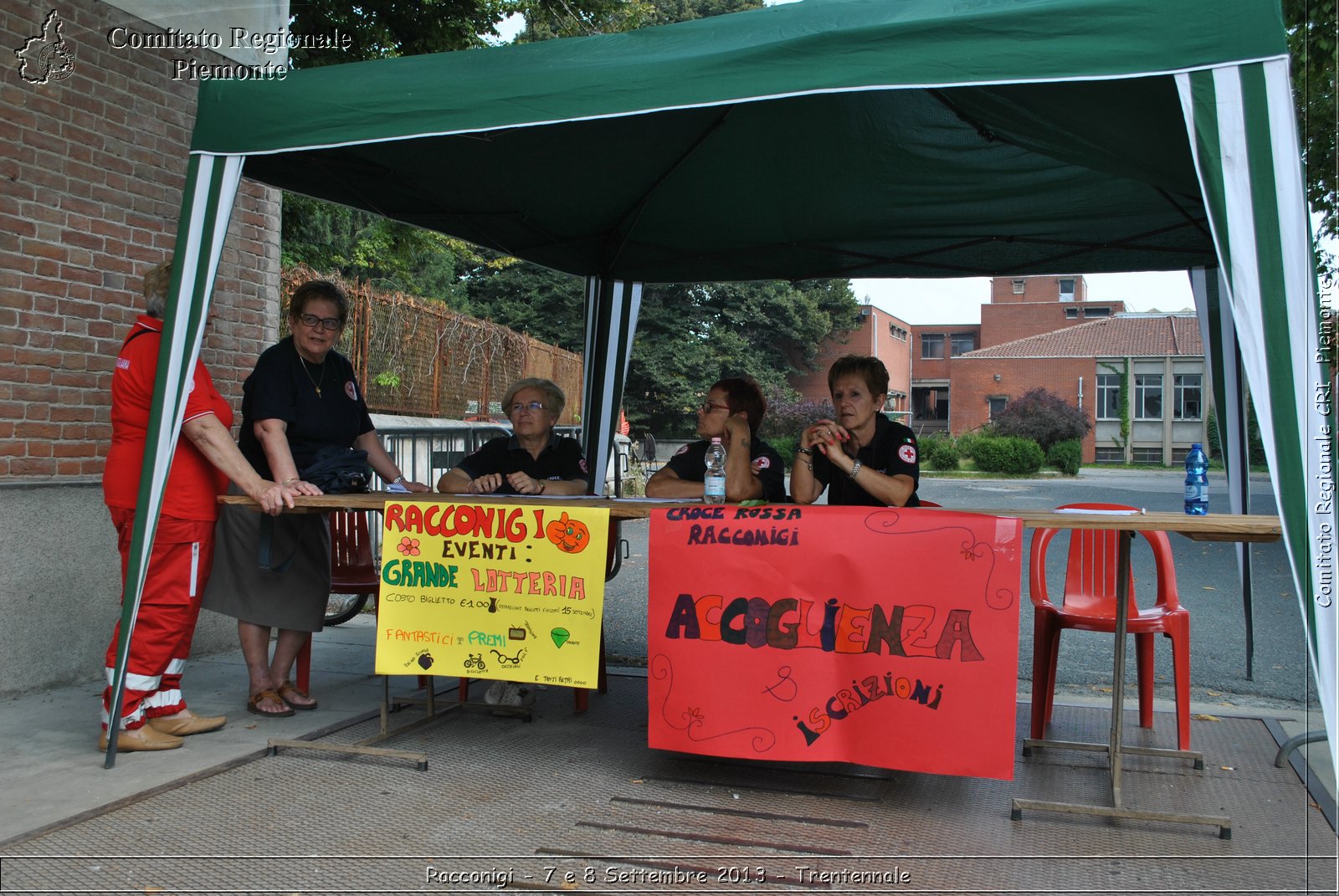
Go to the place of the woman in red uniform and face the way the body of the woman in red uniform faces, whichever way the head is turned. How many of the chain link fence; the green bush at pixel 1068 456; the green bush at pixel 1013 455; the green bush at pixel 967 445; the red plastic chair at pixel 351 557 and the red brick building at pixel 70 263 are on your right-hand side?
0

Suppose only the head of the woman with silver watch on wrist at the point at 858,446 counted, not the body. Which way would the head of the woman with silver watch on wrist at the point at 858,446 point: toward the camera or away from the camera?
toward the camera

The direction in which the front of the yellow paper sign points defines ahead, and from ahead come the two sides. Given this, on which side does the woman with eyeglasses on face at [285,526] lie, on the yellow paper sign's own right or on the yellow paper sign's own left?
on the yellow paper sign's own right

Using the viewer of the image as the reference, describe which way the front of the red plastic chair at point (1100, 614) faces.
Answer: facing the viewer

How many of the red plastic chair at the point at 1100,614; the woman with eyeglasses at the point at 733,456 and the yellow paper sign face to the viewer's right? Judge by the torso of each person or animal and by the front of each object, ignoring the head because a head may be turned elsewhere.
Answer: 0

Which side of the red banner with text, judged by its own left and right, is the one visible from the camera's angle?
front

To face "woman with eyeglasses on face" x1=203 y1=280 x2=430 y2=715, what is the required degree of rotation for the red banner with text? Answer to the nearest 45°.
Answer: approximately 90° to its right

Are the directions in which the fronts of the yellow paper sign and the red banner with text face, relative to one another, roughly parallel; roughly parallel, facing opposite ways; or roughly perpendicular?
roughly parallel

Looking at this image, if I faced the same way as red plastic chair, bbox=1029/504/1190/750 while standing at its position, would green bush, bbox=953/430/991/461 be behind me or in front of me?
behind

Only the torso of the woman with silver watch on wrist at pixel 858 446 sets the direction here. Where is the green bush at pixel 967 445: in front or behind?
behind

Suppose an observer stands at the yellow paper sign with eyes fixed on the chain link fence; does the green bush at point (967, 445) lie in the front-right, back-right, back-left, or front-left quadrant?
front-right

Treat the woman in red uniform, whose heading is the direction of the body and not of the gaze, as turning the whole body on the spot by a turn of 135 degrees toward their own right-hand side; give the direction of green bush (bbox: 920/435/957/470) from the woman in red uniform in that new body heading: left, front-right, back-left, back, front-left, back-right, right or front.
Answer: back

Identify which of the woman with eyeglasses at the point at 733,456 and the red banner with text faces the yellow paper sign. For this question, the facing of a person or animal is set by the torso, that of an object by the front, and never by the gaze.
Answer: the woman with eyeglasses

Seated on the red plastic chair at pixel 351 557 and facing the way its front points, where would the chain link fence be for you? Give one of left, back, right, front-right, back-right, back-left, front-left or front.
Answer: back

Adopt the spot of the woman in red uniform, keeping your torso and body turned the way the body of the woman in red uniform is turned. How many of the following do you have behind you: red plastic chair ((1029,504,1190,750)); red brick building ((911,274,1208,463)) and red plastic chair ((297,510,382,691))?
0

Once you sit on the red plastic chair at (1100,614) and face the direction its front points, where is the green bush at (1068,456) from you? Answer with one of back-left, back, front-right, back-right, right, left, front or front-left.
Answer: back

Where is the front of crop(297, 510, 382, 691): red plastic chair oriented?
toward the camera

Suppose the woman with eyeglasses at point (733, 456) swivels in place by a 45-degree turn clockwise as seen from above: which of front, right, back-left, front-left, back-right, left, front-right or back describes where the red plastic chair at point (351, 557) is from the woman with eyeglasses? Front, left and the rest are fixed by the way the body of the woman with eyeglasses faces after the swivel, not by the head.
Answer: front

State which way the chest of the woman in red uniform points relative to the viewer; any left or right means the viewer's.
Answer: facing to the right of the viewer

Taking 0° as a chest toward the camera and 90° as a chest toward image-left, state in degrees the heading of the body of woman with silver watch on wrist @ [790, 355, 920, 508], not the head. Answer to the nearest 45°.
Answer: approximately 45°

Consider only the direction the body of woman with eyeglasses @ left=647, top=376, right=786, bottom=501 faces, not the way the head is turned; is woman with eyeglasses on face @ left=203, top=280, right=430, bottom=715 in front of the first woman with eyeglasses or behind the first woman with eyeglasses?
in front
